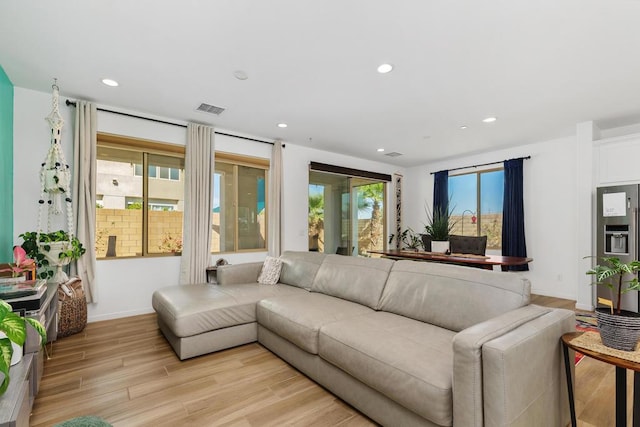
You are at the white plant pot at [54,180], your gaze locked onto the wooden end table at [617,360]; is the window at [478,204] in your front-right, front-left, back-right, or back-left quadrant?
front-left

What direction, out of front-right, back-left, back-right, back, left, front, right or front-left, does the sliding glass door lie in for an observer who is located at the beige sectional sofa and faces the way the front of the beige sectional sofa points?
back-right

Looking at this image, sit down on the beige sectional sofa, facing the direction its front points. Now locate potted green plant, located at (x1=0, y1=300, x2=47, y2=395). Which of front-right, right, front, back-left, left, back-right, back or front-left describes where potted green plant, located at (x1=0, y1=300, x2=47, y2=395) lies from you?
front

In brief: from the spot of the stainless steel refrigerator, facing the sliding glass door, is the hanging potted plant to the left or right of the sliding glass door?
left

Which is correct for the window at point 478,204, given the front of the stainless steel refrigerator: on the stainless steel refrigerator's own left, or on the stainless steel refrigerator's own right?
on the stainless steel refrigerator's own right

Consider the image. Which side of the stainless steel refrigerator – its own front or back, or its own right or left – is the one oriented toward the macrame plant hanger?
front

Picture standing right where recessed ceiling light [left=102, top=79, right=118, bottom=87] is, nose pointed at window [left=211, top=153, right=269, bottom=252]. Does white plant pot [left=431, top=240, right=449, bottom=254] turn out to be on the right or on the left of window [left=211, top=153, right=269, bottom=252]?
right

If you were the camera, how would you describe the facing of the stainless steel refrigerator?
facing the viewer and to the left of the viewer

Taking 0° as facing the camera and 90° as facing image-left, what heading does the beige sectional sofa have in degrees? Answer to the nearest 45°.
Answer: approximately 45°

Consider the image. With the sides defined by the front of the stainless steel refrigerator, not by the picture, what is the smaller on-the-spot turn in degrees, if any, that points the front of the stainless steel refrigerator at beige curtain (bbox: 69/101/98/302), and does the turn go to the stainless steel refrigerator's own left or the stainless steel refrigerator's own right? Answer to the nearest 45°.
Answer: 0° — it already faces it

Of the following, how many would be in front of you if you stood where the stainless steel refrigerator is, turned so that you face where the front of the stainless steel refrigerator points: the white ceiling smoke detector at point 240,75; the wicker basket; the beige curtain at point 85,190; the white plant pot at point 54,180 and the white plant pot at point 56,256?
5

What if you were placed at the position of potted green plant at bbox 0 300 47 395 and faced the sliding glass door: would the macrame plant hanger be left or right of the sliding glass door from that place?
left

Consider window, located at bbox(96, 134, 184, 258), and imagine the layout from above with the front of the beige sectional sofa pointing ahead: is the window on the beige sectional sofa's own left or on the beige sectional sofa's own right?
on the beige sectional sofa's own right

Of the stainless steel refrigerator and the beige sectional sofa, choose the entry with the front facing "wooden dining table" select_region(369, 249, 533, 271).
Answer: the stainless steel refrigerator

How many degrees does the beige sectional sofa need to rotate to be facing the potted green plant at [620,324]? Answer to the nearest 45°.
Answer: approximately 90° to its left
